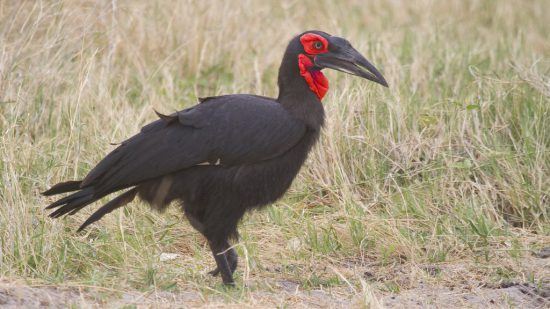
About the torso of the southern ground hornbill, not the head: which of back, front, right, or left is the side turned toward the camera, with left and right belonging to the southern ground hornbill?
right
